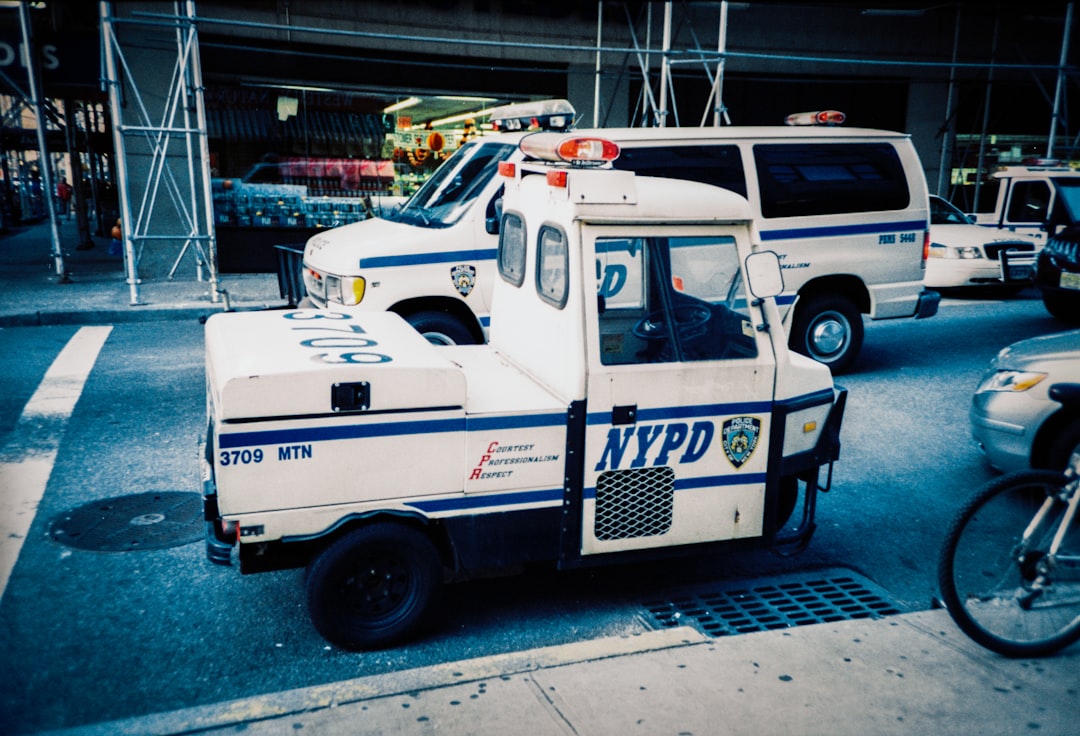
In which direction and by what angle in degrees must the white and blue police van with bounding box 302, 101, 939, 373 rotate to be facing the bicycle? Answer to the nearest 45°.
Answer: approximately 90° to its left

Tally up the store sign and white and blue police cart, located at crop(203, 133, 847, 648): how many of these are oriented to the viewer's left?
0

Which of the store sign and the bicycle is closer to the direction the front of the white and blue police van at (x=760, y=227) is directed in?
the store sign

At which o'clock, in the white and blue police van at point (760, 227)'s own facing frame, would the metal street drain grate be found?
The metal street drain grate is roughly at 9 o'clock from the white and blue police van.

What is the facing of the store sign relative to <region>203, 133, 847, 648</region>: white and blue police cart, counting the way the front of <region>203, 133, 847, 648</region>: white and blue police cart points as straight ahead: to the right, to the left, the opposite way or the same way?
to the right

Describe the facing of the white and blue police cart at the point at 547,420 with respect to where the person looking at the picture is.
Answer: facing away from the viewer and to the right of the viewer

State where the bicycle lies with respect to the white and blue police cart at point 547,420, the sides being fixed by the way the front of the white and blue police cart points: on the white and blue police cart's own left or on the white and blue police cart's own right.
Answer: on the white and blue police cart's own right

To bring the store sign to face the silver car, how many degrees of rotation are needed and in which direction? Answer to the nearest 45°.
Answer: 0° — it already faces it

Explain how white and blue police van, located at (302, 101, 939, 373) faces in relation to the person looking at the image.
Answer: facing to the left of the viewer

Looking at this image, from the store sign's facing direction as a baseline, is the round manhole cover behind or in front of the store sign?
in front
